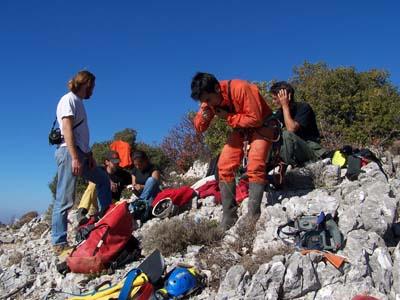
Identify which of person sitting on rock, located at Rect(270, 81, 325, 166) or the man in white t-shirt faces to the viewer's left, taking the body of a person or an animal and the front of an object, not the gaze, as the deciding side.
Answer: the person sitting on rock

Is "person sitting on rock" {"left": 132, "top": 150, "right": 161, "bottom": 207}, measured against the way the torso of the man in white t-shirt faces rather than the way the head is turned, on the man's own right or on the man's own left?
on the man's own left

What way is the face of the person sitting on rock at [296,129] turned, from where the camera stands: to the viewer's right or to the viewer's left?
to the viewer's left

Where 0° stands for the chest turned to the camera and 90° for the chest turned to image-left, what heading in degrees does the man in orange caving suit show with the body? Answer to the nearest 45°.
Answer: approximately 45°

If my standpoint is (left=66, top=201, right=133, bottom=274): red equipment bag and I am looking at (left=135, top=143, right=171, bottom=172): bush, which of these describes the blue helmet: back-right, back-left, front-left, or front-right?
back-right

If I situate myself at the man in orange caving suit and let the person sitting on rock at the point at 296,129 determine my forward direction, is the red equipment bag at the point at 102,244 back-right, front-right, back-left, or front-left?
back-left

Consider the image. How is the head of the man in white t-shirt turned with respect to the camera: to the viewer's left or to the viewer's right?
to the viewer's right

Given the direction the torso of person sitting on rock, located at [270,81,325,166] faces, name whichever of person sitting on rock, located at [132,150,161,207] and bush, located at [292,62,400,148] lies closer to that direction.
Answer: the person sitting on rock

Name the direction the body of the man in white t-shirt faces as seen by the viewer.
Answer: to the viewer's right
